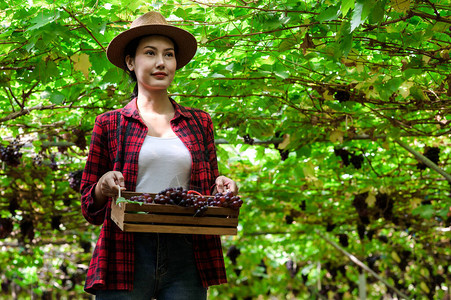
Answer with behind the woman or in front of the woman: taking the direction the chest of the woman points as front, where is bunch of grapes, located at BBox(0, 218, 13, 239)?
behind

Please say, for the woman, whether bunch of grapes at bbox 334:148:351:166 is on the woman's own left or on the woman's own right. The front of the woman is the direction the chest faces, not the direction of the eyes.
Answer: on the woman's own left

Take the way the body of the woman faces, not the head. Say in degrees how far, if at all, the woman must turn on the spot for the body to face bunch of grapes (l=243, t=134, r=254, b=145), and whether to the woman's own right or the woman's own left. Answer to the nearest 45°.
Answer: approximately 135° to the woman's own left

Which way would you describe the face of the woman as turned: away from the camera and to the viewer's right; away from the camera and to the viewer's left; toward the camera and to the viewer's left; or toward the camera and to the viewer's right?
toward the camera and to the viewer's right

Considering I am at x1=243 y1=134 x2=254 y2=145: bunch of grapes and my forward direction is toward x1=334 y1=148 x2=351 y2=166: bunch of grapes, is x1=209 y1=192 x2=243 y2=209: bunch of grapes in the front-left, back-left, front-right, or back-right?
back-right

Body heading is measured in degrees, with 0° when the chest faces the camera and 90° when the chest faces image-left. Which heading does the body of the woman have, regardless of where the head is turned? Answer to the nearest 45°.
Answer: approximately 315°

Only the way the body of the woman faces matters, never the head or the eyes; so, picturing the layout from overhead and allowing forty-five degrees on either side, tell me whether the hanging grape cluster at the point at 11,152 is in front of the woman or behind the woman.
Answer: behind
